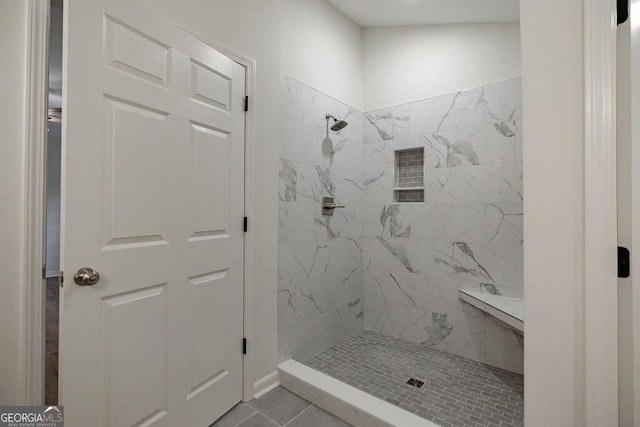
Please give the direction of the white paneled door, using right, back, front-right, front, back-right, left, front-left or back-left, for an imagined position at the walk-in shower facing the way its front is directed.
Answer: front

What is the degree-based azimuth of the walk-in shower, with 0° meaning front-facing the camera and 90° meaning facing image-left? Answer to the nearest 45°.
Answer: approximately 45°
